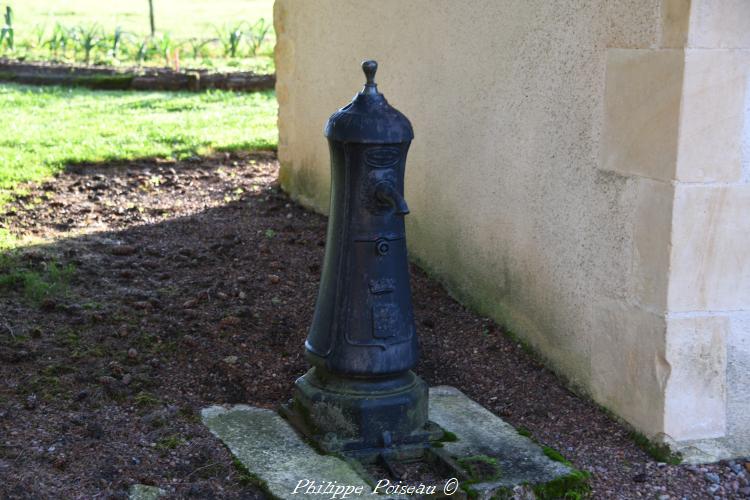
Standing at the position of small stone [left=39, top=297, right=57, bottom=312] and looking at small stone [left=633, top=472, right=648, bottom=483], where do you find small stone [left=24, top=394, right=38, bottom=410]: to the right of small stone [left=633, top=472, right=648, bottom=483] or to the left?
right

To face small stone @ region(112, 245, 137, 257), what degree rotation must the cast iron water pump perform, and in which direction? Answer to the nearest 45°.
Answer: approximately 180°

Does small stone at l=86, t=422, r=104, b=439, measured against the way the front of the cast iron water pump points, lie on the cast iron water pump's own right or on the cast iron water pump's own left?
on the cast iron water pump's own right

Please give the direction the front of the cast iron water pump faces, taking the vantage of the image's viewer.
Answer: facing the viewer and to the right of the viewer

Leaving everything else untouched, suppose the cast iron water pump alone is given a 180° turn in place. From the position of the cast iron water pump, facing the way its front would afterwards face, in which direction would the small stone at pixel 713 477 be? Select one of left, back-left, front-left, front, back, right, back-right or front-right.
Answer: back-right

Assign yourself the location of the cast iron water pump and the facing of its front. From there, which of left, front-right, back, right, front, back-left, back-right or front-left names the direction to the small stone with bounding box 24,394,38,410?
back-right

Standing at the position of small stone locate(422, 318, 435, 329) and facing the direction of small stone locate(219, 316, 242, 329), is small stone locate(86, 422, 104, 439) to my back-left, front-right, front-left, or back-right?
front-left

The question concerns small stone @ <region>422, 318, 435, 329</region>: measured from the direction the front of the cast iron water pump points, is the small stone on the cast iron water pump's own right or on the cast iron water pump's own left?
on the cast iron water pump's own left

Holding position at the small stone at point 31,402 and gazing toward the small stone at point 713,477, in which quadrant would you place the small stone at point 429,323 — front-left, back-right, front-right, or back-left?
front-left

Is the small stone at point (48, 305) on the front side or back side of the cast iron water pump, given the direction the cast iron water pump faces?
on the back side
